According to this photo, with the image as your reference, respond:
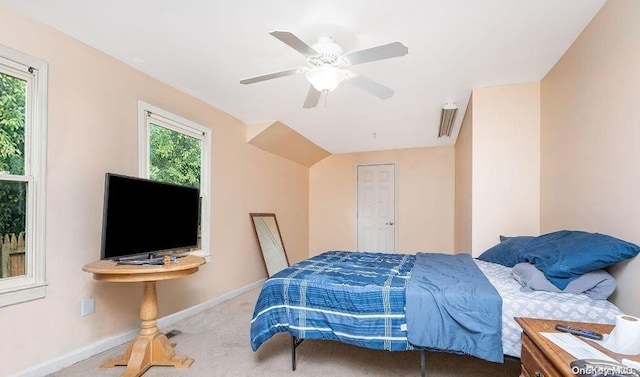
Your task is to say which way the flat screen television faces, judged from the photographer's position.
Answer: facing the viewer and to the right of the viewer

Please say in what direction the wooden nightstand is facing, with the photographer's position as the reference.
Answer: facing the viewer and to the left of the viewer

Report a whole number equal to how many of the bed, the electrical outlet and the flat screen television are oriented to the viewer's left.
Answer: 1

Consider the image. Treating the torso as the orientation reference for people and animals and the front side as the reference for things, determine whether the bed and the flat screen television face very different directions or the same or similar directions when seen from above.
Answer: very different directions

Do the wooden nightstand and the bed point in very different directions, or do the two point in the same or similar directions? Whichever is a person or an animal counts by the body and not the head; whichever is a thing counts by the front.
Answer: same or similar directions

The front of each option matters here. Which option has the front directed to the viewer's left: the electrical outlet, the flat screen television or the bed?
the bed

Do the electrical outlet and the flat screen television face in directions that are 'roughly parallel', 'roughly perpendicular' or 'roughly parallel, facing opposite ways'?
roughly parallel

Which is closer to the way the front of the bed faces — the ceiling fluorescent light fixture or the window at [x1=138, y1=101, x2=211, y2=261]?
the window

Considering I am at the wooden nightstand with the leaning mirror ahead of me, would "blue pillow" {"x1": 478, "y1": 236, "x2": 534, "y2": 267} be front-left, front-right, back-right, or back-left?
front-right

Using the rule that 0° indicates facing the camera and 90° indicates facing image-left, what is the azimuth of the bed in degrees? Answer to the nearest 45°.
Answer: approximately 90°

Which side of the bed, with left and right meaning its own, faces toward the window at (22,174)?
front

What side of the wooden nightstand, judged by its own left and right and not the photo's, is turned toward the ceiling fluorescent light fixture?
right

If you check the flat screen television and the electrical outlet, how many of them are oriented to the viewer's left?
0

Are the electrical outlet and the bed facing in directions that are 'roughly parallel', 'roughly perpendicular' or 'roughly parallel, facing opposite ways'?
roughly parallel, facing opposite ways

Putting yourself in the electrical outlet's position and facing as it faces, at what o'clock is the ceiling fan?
The ceiling fan is roughly at 12 o'clock from the electrical outlet.

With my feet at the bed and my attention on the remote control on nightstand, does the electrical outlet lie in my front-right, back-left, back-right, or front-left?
back-right

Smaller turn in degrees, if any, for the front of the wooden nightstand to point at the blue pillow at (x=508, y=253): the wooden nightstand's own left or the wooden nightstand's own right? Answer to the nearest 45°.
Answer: approximately 135° to the wooden nightstand's own right
